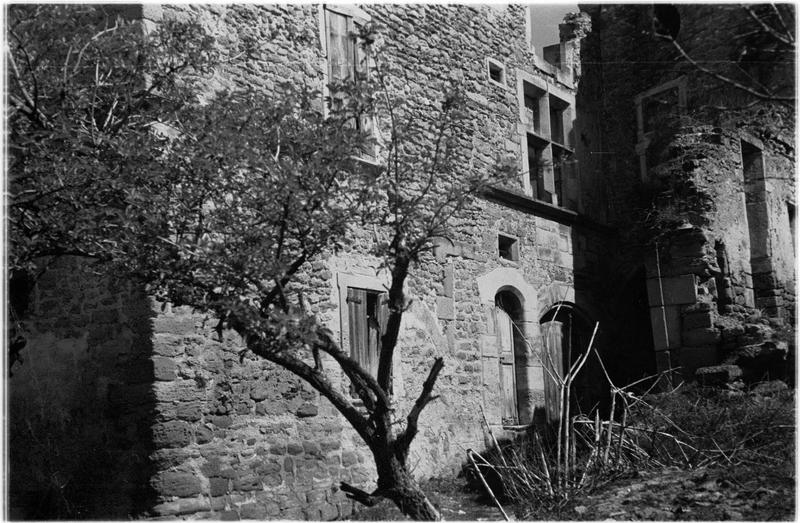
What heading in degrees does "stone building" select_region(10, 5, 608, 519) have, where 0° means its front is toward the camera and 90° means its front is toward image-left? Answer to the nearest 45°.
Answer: approximately 315°

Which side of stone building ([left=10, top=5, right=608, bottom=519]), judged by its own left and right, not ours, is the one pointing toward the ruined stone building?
left
